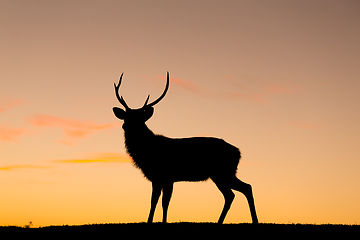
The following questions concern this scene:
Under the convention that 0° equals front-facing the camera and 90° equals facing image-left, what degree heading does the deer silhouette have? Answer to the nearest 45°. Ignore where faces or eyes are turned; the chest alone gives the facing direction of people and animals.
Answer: approximately 90°

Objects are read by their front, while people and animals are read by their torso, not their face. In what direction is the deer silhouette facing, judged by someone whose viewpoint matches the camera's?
facing to the left of the viewer
